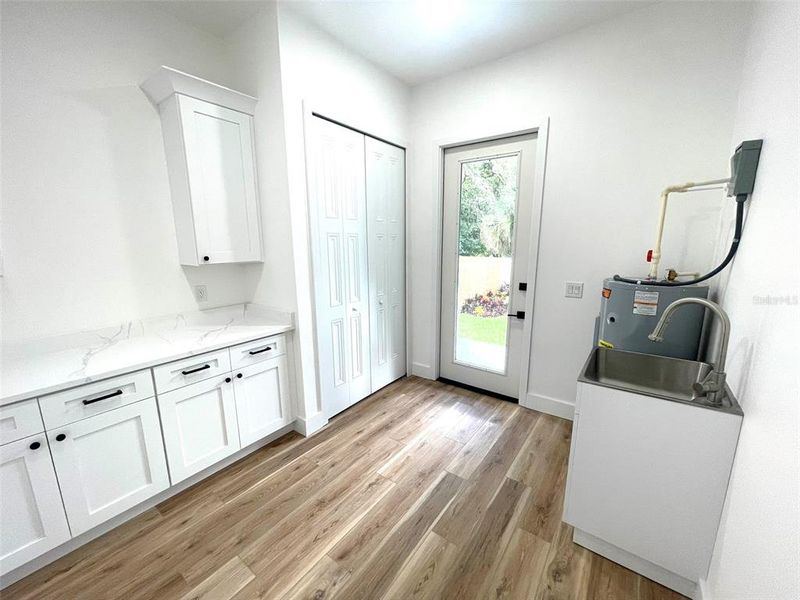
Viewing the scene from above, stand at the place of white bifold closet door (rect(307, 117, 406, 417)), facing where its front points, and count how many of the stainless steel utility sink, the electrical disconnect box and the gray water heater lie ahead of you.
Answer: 3

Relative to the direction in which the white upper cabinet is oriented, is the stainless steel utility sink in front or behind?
in front

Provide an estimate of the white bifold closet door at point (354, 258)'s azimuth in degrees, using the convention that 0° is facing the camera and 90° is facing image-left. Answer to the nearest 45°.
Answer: approximately 315°

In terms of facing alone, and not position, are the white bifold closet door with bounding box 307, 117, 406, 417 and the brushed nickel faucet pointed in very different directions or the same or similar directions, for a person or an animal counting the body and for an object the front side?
very different directions

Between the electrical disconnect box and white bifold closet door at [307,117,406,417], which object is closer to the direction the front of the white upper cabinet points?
the electrical disconnect box

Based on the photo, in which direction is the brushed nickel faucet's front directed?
to the viewer's left
